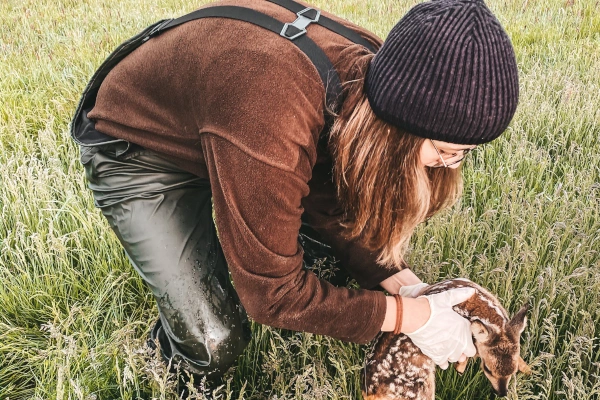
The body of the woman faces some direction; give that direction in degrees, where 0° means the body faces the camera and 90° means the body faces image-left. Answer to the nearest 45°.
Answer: approximately 270°
